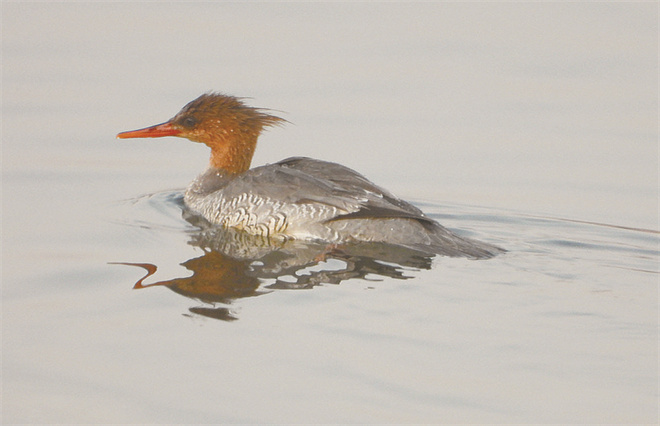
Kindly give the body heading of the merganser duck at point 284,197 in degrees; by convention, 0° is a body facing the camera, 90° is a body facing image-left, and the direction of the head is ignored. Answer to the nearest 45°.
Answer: approximately 90°
